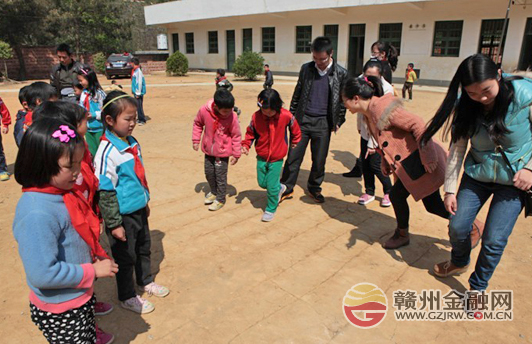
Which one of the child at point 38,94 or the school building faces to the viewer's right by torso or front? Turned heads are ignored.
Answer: the child

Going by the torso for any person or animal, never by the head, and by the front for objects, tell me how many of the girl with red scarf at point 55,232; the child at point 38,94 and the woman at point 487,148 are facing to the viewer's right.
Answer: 2

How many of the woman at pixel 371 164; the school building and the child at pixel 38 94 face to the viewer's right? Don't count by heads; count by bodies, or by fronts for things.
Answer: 1

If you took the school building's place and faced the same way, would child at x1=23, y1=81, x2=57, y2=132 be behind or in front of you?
in front

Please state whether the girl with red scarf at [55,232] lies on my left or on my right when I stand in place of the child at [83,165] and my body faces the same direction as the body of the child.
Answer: on my right

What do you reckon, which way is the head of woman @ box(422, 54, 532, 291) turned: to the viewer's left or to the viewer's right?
to the viewer's left

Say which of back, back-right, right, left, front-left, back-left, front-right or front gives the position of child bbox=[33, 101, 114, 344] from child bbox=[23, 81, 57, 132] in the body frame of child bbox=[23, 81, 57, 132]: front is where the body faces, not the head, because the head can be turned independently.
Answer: right

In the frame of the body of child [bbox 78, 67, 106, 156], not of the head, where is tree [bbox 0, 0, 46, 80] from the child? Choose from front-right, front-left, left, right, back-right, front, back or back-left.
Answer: back-right

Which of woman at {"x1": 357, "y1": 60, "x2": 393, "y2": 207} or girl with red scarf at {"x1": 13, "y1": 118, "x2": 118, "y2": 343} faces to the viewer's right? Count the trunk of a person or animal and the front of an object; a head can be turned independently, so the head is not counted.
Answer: the girl with red scarf

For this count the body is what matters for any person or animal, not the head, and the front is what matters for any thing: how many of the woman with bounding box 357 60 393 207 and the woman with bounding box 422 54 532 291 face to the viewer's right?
0

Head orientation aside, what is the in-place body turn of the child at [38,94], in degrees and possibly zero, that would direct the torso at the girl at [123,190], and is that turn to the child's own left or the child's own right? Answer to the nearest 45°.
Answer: approximately 90° to the child's own right

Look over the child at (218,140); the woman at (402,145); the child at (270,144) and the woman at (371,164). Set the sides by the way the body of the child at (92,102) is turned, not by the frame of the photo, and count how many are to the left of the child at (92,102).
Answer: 4

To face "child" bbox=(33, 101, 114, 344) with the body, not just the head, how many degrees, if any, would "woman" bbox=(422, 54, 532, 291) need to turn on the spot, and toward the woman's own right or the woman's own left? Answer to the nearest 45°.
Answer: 0° — they already face them

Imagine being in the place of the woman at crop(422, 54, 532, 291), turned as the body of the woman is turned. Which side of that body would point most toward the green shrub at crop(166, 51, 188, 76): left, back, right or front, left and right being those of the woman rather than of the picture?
right
